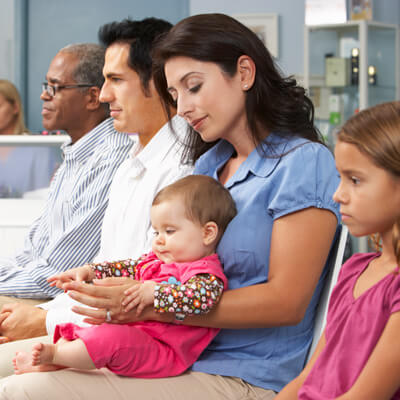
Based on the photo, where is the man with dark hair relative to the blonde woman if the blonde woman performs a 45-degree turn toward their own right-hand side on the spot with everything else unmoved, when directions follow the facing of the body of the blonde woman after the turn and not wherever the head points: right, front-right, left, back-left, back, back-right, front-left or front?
left

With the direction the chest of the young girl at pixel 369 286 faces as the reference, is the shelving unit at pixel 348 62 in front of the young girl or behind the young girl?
behind

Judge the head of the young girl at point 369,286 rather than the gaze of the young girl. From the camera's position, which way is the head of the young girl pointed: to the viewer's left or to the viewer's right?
to the viewer's left

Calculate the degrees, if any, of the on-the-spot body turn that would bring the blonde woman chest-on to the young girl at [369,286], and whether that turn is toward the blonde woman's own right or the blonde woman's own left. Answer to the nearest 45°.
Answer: approximately 45° to the blonde woman's own left

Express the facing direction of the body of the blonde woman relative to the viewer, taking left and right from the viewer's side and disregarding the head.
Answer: facing the viewer and to the left of the viewer

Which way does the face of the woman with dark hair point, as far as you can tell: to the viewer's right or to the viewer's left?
to the viewer's left

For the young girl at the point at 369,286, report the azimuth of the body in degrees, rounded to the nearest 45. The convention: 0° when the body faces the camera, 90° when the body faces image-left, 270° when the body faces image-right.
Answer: approximately 45°

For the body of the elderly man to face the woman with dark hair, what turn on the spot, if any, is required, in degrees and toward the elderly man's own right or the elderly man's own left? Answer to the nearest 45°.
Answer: approximately 90° to the elderly man's own left

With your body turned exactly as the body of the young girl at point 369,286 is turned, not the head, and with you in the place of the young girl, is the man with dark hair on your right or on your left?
on your right

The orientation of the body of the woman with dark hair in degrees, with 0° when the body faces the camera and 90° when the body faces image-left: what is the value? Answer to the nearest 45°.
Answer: approximately 90°
